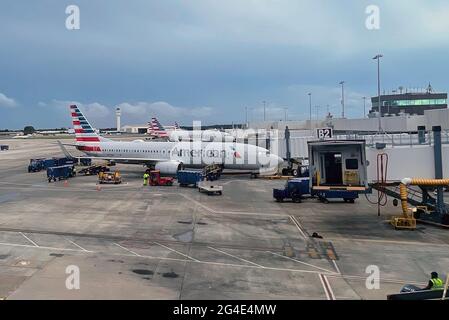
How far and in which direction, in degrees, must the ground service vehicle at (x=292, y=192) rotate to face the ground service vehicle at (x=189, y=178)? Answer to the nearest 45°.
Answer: approximately 45° to its right

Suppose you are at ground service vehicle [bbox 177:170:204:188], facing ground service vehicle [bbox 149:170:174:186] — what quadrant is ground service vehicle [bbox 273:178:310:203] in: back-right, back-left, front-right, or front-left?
back-left

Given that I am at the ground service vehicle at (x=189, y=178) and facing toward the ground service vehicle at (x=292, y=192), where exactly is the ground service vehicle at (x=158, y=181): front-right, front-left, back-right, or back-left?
back-right

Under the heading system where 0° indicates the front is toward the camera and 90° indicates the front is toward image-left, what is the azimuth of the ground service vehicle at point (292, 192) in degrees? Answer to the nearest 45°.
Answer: approximately 90°
